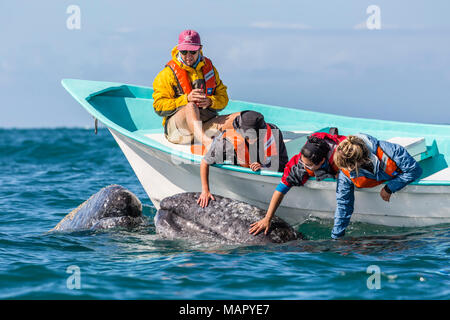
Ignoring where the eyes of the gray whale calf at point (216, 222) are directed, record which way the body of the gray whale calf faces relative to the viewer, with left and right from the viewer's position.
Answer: facing to the left of the viewer

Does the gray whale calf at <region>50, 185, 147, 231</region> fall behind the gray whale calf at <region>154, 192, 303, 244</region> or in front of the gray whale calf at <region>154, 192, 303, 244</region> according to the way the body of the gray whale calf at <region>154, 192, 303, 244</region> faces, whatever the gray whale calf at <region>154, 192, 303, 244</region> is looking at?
in front

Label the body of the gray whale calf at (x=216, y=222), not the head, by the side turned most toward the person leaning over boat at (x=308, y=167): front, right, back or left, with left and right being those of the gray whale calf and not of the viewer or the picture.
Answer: back

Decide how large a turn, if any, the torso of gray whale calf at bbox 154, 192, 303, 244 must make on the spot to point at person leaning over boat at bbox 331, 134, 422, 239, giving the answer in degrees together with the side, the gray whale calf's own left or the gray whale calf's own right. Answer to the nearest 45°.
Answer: approximately 180°

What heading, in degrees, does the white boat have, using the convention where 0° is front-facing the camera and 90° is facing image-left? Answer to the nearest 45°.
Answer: approximately 90°
